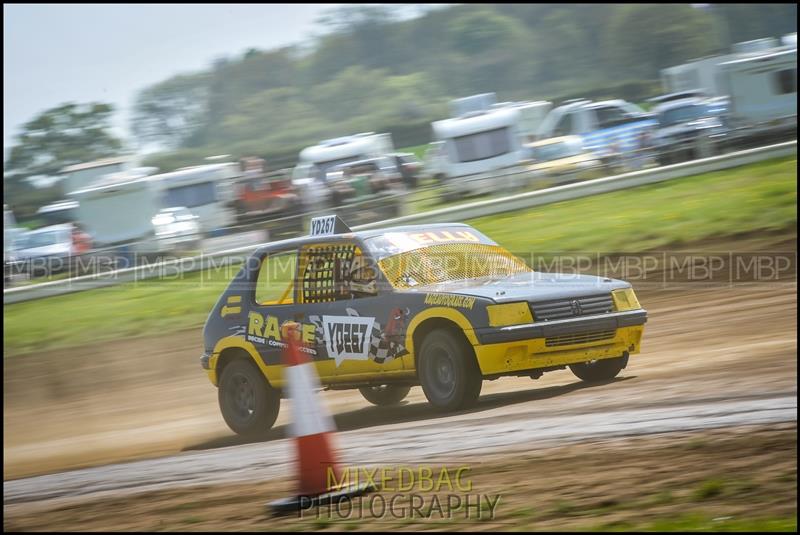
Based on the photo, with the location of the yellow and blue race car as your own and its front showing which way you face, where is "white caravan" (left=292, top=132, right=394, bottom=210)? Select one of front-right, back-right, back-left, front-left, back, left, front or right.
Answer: back-left

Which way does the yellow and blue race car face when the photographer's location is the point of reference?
facing the viewer and to the right of the viewer

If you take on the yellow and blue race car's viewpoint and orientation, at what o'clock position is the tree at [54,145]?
The tree is roughly at 7 o'clock from the yellow and blue race car.

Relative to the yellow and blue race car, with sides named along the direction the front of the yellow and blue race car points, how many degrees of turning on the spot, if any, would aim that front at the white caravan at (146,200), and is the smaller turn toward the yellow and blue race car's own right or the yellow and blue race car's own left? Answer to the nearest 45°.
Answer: approximately 135° to the yellow and blue race car's own left

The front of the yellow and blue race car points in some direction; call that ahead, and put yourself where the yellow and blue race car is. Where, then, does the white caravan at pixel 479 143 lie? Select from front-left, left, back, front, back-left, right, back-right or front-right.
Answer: back-left

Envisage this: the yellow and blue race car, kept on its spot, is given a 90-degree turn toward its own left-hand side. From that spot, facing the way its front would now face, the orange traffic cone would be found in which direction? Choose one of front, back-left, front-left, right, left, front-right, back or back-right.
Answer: back-right

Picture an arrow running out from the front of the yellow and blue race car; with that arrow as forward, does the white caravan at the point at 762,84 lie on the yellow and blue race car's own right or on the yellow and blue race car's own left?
on the yellow and blue race car's own left
